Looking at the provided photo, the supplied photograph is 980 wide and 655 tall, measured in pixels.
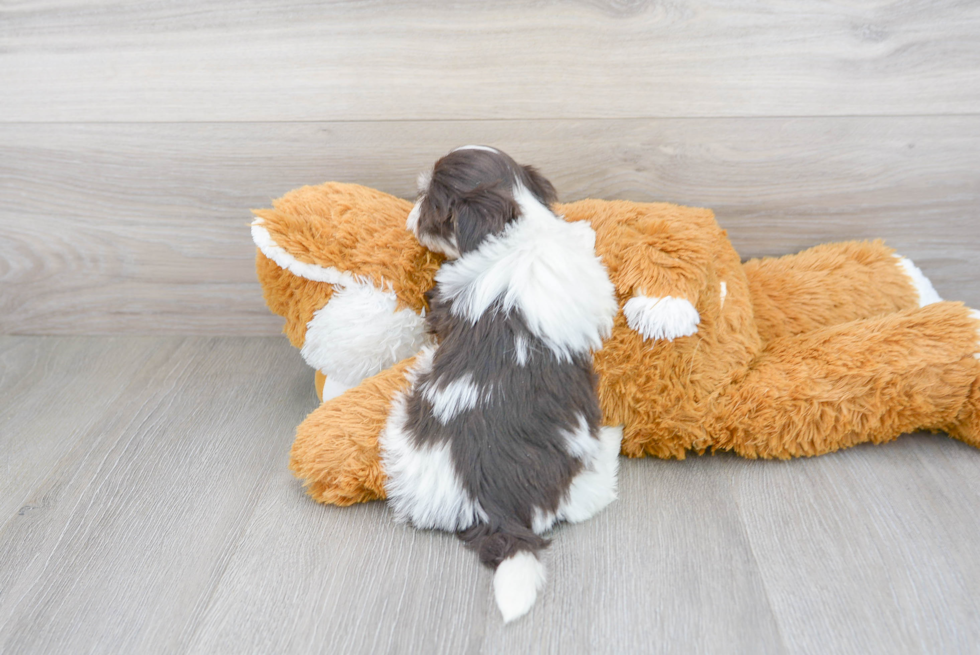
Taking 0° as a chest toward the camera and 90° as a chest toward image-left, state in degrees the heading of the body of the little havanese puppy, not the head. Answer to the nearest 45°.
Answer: approximately 180°
